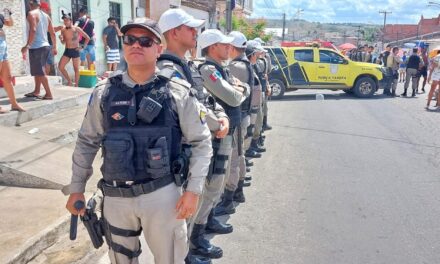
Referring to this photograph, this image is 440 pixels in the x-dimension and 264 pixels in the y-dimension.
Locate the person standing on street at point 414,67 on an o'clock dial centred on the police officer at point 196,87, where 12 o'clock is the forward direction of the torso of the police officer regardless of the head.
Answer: The person standing on street is roughly at 10 o'clock from the police officer.

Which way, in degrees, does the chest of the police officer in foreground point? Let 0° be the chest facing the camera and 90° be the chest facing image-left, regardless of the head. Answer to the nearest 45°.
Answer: approximately 0°

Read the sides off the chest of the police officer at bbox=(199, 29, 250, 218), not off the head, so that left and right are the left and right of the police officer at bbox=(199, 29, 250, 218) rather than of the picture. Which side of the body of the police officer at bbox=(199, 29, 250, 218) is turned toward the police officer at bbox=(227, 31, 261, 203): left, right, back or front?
left

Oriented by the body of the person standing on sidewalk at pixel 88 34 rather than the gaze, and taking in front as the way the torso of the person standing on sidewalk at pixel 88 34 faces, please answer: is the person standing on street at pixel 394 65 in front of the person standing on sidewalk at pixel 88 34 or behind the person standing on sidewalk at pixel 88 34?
behind

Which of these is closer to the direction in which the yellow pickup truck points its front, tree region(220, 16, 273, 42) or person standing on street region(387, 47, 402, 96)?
the person standing on street

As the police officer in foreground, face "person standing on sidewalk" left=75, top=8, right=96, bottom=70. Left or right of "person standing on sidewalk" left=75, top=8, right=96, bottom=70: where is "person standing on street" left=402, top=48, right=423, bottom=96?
right

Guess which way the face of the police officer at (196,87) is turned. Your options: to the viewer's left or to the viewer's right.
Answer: to the viewer's right

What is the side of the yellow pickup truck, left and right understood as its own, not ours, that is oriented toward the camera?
right
